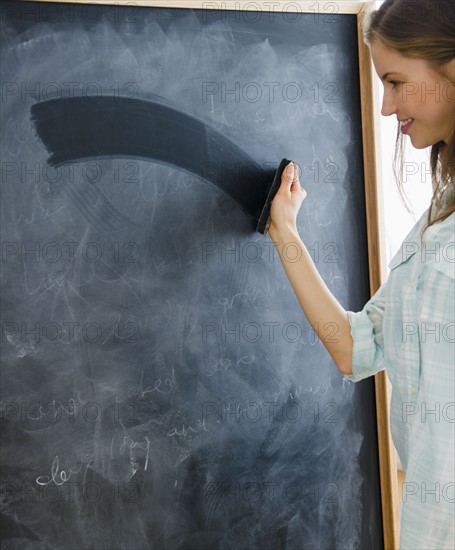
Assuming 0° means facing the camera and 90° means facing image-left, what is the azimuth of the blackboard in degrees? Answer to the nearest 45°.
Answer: approximately 0°
